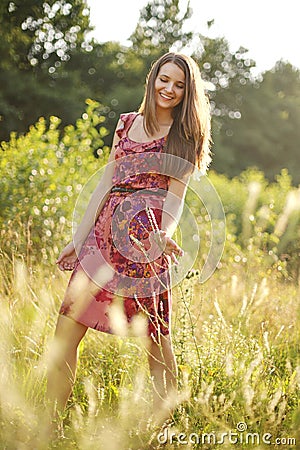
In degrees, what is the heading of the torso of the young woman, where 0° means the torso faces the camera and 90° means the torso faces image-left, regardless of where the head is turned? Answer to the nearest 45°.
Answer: approximately 0°
